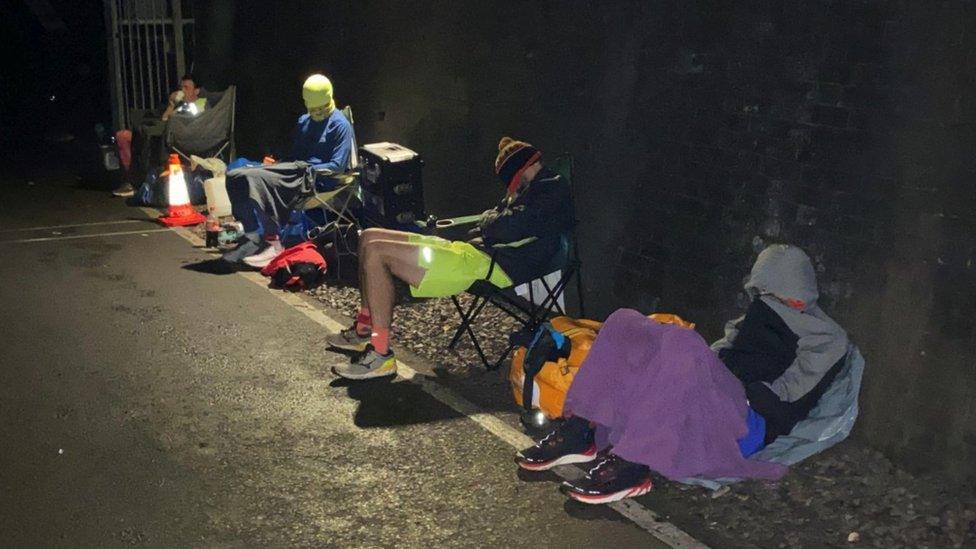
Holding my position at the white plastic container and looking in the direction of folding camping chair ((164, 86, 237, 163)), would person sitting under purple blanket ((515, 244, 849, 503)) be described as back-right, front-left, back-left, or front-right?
back-right

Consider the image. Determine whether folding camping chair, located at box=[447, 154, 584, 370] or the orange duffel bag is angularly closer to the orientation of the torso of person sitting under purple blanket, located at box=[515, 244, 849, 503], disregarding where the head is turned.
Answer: the orange duffel bag

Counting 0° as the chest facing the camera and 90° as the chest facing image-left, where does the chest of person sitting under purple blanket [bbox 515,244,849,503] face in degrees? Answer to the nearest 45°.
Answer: approximately 45°

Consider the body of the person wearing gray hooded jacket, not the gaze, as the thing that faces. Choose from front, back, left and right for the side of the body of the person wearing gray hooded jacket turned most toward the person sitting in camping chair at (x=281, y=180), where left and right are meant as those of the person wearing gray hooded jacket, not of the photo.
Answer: right

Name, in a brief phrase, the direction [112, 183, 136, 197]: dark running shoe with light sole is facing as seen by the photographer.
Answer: facing to the left of the viewer

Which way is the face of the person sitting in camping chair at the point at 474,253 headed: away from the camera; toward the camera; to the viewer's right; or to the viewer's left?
to the viewer's left

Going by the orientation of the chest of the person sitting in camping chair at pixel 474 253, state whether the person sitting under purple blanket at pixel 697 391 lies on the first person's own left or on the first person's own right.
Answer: on the first person's own left

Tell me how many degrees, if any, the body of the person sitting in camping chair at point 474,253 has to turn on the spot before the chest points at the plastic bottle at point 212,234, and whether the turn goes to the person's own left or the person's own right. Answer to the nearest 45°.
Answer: approximately 45° to the person's own right

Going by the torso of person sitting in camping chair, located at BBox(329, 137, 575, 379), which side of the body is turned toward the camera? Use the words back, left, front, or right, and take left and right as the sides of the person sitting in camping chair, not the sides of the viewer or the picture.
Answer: left
